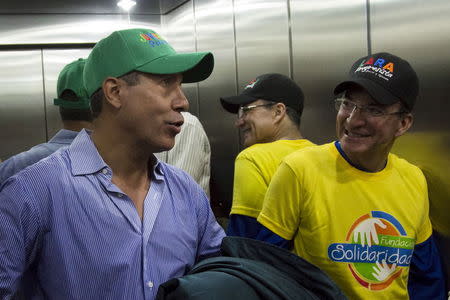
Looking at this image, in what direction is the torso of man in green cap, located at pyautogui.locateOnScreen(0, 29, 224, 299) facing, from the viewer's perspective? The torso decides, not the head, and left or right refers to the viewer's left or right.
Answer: facing the viewer and to the right of the viewer

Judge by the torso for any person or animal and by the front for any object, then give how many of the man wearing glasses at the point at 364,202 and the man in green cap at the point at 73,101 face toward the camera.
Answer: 1

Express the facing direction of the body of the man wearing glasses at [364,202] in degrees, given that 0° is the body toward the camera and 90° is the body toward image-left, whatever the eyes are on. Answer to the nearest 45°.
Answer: approximately 0°

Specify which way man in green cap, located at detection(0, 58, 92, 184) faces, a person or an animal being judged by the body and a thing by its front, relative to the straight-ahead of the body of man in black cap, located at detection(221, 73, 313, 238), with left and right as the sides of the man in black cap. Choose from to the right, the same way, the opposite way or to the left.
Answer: to the right

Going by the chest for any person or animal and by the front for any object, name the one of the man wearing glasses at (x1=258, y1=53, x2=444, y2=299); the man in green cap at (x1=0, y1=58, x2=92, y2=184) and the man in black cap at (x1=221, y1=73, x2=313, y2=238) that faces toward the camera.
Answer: the man wearing glasses
